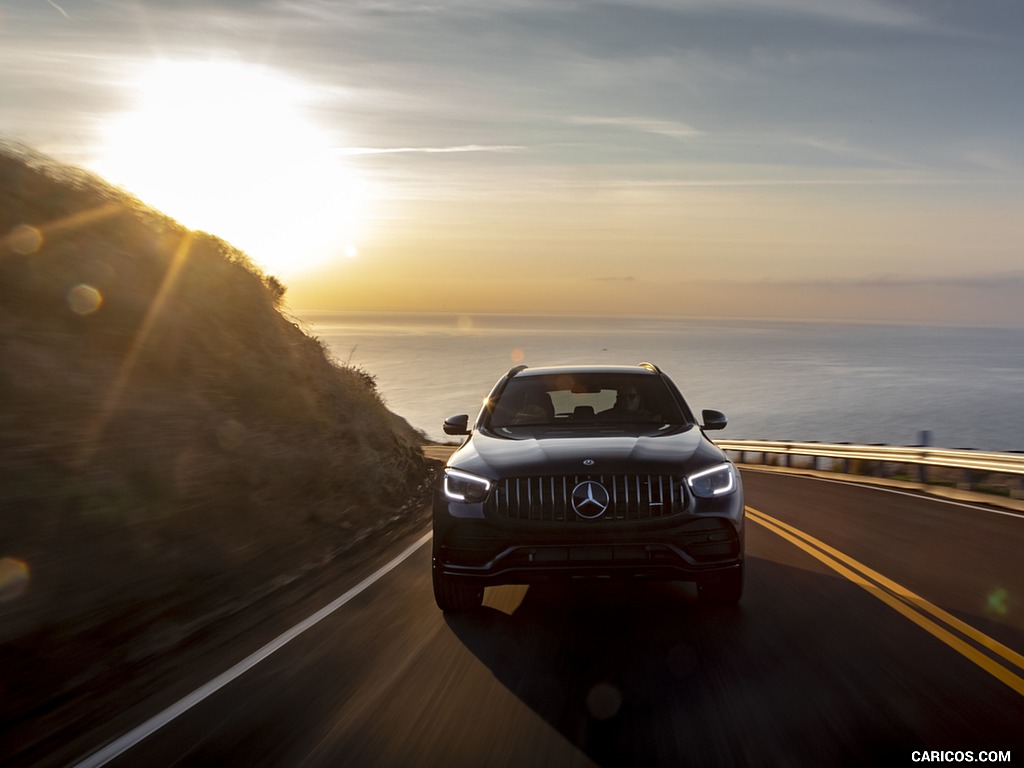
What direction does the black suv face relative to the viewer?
toward the camera

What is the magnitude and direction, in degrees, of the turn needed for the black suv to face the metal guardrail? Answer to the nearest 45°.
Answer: approximately 135° to its left
